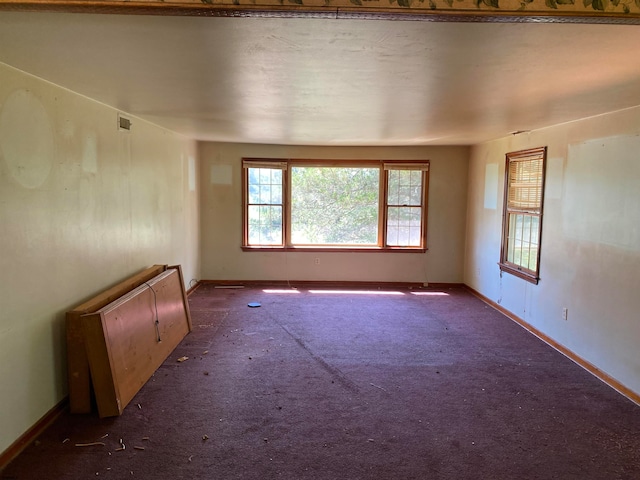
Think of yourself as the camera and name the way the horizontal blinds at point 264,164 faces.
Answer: facing the viewer

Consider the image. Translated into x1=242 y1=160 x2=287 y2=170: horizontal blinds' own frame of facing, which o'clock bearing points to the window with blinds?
The window with blinds is roughly at 10 o'clock from the horizontal blinds.

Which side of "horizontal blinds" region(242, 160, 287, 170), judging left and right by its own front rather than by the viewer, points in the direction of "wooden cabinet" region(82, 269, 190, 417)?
front

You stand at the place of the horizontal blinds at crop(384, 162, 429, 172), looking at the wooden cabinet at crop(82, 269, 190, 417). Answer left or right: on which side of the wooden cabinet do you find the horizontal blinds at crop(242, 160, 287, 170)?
right

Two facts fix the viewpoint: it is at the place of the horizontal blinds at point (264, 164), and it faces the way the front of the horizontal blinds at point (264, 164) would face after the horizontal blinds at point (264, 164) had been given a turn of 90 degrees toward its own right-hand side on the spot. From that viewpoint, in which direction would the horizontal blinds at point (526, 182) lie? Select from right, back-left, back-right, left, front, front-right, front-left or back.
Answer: back-left

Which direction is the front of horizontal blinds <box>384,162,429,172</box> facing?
toward the camera

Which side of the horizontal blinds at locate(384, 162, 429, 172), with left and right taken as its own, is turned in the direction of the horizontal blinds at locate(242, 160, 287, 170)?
right

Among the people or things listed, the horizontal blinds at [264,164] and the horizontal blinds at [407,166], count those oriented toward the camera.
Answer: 2

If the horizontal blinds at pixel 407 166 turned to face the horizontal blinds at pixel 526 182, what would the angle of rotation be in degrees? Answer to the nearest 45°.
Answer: approximately 45° to its left

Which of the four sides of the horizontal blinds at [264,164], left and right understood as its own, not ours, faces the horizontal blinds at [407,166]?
left
